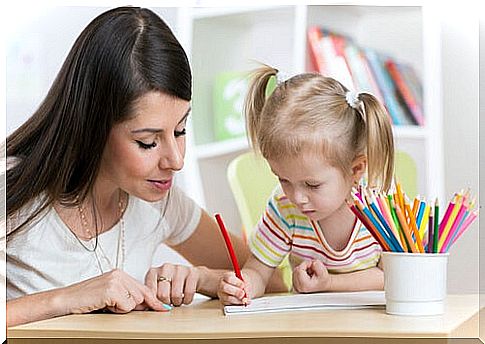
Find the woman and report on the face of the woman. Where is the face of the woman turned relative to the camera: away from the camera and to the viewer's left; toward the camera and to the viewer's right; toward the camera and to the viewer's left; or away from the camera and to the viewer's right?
toward the camera and to the viewer's right

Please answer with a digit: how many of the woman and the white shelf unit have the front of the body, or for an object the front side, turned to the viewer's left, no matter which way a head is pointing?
0
